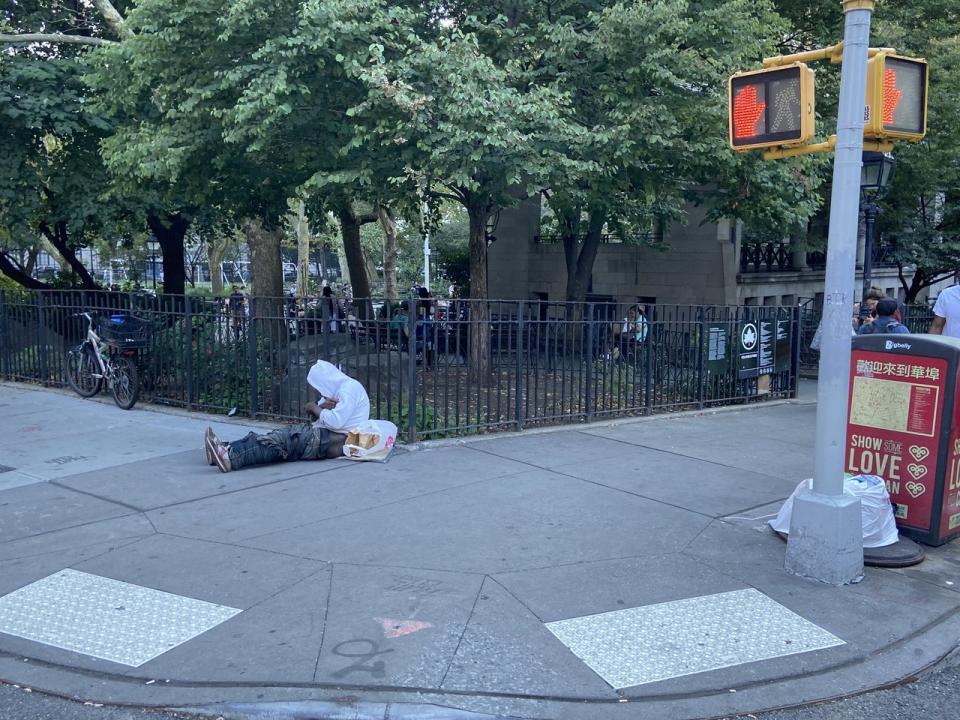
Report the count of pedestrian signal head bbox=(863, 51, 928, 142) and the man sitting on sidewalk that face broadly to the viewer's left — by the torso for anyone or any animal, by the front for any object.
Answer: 1

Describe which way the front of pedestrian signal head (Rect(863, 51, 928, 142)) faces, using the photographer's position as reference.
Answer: facing the viewer and to the right of the viewer

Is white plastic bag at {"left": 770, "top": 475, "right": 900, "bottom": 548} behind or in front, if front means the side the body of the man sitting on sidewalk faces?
behind

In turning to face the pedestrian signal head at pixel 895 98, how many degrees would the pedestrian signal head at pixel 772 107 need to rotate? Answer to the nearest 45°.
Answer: approximately 135° to its left

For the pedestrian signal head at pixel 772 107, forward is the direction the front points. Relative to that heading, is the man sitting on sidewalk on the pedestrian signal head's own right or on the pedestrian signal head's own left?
on the pedestrian signal head's own right

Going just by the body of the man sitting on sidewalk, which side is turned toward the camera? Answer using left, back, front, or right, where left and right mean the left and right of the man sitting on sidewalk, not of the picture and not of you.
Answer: left

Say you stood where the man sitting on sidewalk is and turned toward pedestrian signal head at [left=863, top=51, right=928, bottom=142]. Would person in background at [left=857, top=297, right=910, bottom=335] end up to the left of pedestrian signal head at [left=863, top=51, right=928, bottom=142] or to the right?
left
